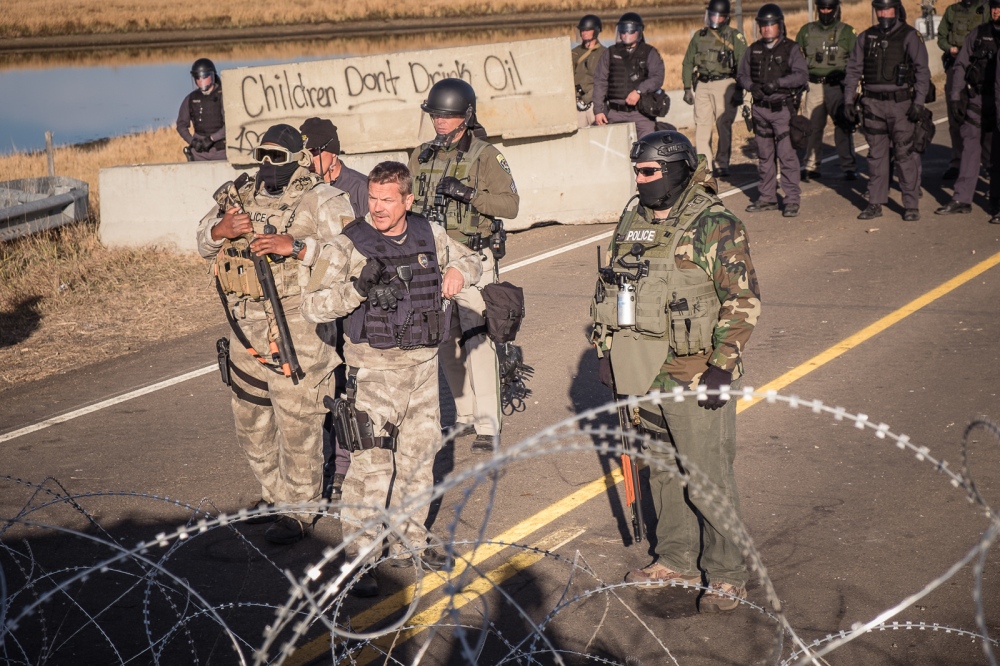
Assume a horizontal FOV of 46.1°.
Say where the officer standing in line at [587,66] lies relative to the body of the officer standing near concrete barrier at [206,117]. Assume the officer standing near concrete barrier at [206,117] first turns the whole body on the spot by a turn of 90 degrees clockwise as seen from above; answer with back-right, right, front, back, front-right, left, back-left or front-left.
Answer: back

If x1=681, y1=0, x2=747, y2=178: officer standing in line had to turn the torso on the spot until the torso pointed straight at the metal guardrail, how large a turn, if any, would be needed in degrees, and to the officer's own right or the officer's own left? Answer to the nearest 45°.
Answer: approximately 45° to the officer's own right

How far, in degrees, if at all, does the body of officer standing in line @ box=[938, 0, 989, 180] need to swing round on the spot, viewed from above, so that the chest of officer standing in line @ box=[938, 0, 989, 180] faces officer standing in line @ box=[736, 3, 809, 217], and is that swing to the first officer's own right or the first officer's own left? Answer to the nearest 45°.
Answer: approximately 45° to the first officer's own right

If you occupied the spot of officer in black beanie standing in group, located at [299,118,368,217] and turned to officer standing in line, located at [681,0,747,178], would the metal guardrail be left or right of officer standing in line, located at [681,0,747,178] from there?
left

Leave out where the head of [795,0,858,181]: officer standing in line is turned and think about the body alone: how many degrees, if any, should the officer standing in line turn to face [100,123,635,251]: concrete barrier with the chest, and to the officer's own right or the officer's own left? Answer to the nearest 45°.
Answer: approximately 45° to the officer's own right

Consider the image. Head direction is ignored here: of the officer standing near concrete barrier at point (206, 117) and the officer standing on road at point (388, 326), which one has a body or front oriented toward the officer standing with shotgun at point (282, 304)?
the officer standing near concrete barrier at point (206, 117)

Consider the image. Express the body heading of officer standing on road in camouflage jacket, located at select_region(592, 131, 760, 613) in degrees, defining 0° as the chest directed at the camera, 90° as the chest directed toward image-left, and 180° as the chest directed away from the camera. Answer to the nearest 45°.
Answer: approximately 45°

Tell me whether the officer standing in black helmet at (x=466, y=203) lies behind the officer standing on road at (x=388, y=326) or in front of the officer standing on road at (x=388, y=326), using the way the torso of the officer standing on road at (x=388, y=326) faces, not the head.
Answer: behind

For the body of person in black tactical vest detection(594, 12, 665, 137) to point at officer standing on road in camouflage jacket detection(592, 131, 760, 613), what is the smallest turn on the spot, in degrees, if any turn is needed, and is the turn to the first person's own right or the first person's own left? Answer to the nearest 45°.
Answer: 0° — they already face them

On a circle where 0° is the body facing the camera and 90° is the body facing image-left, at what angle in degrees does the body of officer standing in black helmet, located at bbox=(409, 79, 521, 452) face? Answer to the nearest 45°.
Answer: approximately 45°

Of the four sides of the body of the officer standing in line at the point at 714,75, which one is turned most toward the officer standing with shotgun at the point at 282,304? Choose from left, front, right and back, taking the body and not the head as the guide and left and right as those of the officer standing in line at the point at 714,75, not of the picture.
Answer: front
